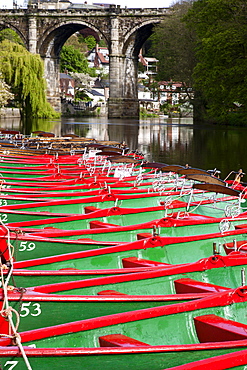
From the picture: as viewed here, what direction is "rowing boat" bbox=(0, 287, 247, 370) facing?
to the viewer's left

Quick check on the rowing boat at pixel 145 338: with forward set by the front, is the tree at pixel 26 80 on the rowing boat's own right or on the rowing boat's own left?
on the rowing boat's own right

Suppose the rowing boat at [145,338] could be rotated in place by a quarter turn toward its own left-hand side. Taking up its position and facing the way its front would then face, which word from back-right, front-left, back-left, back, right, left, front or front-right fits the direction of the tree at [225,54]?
back
